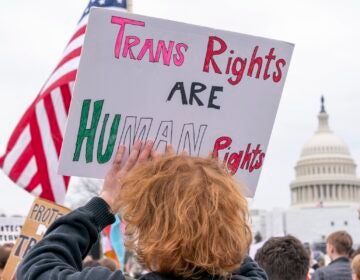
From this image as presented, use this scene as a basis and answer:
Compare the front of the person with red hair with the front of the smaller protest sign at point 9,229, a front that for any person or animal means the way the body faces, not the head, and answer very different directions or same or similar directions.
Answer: very different directions

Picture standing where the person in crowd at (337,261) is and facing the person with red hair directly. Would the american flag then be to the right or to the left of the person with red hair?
right

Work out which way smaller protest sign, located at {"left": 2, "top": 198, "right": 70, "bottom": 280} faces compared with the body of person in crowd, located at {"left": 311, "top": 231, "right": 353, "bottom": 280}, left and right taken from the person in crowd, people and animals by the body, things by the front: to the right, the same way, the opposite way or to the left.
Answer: the opposite way

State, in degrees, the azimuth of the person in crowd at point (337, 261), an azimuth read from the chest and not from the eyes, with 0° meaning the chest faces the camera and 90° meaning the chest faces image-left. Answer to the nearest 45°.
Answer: approximately 135°

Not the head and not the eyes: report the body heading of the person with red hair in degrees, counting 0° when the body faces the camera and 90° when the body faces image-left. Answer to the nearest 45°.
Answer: approximately 180°

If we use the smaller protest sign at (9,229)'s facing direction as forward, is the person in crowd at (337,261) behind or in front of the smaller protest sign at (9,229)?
in front

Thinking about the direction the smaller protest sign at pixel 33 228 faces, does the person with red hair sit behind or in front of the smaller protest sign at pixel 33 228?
in front

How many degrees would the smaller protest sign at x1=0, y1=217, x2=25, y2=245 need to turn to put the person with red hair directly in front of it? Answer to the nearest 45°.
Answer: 0° — it already faces them

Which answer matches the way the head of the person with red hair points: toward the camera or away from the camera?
away from the camera

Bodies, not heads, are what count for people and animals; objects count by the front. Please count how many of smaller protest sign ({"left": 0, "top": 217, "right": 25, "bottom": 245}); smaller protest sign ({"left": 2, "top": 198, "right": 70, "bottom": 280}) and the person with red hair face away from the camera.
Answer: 1

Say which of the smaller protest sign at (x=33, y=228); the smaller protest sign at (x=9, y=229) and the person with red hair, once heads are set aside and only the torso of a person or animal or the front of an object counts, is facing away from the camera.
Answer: the person with red hair

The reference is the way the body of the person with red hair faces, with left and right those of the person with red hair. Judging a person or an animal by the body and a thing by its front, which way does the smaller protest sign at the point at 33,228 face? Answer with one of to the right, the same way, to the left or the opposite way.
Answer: the opposite way
